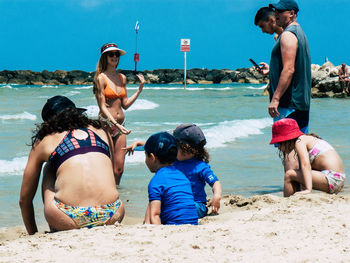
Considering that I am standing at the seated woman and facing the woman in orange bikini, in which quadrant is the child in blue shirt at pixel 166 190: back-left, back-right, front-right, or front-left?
front-right

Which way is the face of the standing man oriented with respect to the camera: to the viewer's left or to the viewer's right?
to the viewer's left

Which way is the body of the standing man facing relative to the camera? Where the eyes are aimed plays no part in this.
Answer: to the viewer's left

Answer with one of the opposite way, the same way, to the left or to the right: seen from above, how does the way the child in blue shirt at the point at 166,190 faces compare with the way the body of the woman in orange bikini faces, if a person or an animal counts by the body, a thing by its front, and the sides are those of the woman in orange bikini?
the opposite way

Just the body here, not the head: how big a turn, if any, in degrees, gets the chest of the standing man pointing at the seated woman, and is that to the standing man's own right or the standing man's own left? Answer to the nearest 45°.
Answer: approximately 45° to the standing man's own left

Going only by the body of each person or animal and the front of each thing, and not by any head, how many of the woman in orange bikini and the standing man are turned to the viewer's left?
1

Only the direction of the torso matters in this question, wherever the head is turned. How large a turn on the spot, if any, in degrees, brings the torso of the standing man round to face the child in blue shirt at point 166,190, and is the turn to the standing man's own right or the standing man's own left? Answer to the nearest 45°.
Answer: approximately 45° to the standing man's own left

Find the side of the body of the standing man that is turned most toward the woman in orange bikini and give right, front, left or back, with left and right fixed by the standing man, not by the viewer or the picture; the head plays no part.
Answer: front

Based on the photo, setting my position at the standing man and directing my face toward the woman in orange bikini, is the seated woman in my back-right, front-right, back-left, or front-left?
front-left

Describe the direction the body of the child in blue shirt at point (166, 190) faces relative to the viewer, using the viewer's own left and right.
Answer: facing away from the viewer and to the left of the viewer

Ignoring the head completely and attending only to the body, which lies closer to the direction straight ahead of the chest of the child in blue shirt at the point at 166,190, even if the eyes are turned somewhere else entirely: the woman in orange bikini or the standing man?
the woman in orange bikini
